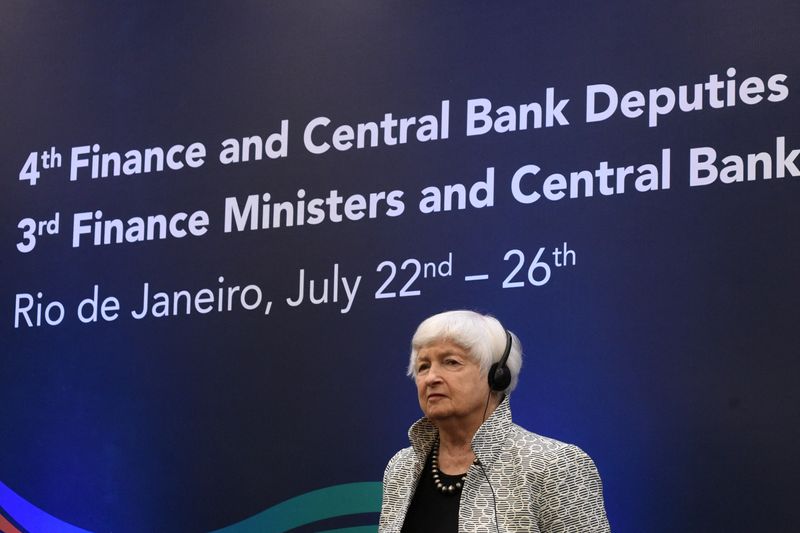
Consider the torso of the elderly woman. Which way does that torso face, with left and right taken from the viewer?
facing the viewer and to the left of the viewer

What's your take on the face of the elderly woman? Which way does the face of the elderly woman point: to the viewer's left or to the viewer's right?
to the viewer's left
